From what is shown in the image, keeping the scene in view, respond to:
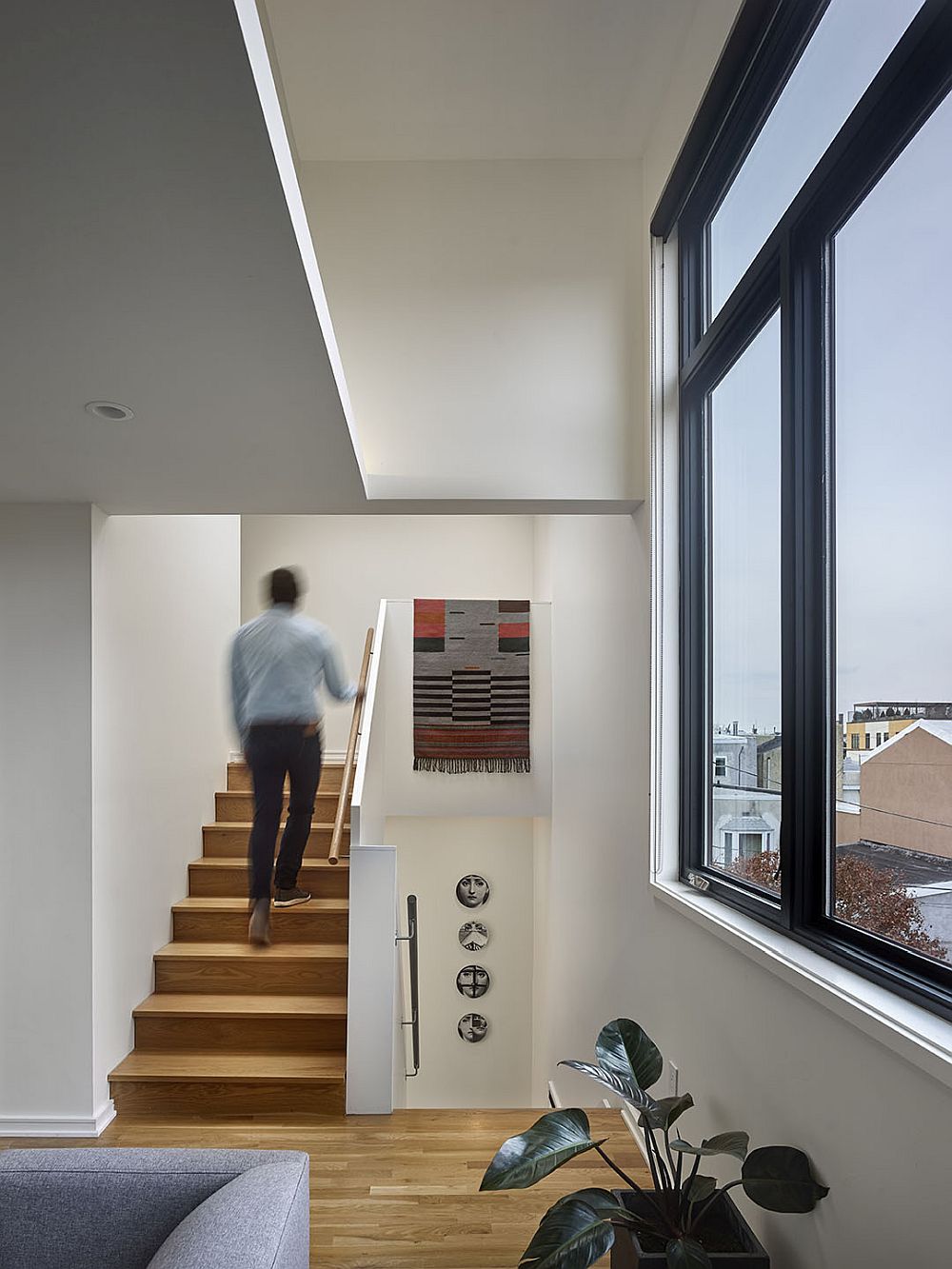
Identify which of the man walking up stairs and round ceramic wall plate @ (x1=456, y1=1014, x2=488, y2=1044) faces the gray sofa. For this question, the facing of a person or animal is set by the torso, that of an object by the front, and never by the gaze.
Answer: the round ceramic wall plate

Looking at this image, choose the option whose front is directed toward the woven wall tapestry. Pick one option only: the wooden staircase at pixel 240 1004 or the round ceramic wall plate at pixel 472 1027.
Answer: the round ceramic wall plate

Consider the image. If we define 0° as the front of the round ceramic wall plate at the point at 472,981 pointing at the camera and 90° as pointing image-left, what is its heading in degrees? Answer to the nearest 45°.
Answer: approximately 0°

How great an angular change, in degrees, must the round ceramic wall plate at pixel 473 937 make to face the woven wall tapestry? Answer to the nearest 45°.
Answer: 0° — it already faces it

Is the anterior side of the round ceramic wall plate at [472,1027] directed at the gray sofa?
yes

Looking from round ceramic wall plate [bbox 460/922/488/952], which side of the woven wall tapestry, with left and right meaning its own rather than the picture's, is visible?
back

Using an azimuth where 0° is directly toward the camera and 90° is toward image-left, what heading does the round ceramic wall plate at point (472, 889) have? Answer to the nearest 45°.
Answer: approximately 0°

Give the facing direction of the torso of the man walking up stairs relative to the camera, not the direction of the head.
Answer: away from the camera

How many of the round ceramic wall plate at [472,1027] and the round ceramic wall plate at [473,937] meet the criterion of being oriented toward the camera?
2

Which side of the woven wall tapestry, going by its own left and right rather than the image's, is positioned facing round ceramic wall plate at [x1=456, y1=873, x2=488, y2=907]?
back
